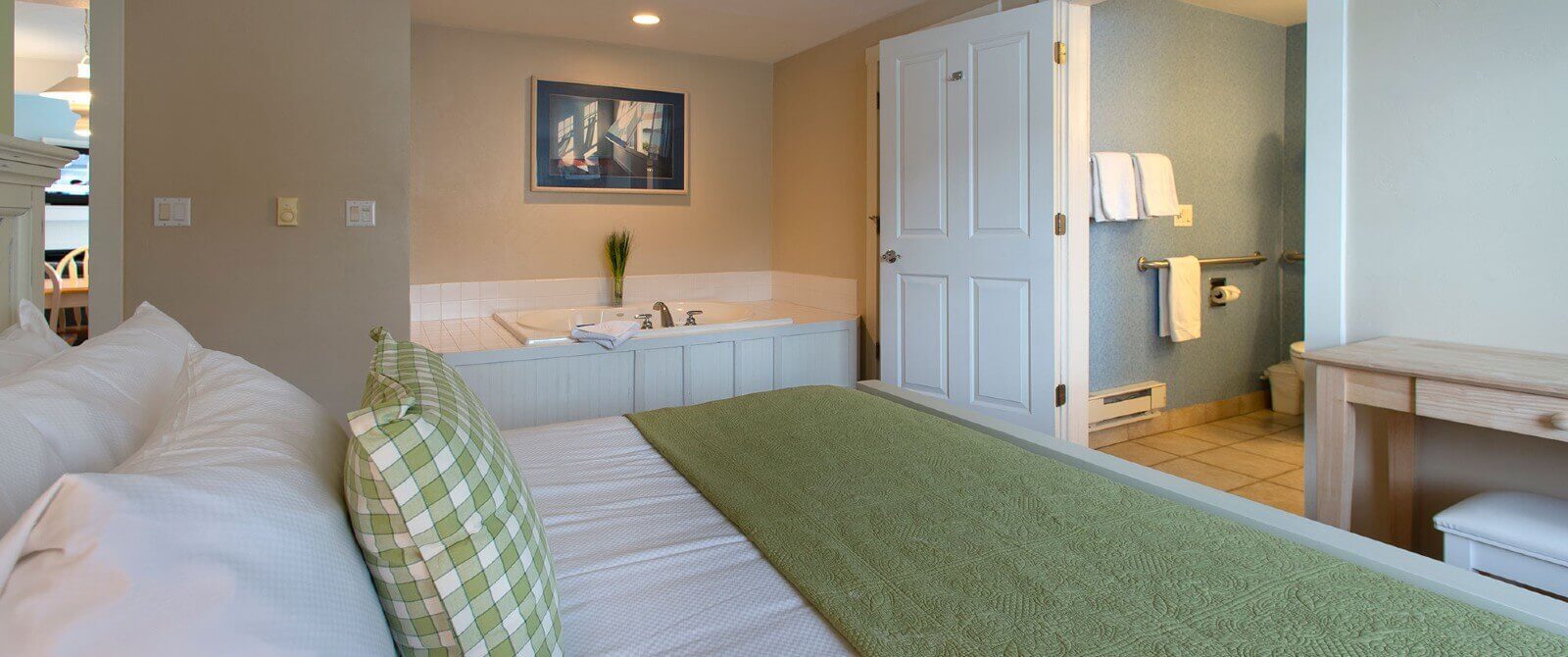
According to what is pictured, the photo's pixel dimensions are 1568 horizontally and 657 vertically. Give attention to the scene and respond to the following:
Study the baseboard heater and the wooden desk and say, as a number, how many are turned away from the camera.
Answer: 0

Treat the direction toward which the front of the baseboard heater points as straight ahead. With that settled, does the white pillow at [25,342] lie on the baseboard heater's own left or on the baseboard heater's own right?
on the baseboard heater's own right

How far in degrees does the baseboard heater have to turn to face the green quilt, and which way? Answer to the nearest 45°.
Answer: approximately 45° to its right

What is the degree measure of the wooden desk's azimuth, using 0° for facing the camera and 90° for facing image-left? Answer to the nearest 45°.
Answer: approximately 45°

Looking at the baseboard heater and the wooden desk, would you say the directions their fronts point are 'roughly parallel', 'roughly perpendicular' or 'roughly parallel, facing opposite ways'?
roughly perpendicular

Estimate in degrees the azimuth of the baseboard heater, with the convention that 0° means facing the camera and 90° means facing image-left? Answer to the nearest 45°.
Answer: approximately 315°
